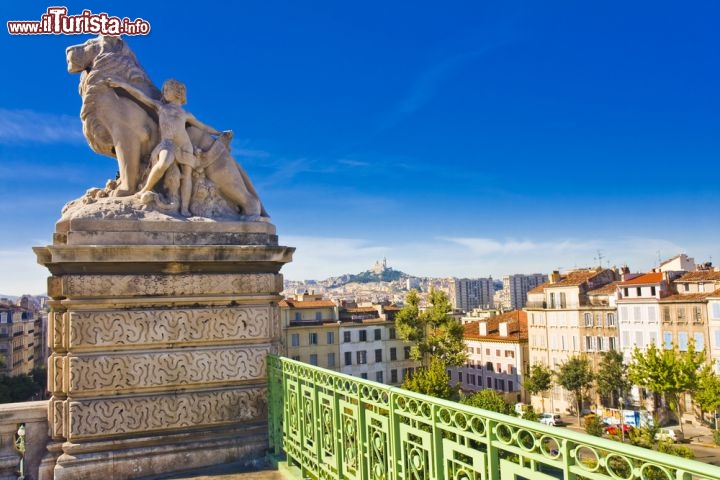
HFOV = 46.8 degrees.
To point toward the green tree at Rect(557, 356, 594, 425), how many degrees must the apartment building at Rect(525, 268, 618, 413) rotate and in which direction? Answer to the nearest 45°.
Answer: approximately 45° to its left

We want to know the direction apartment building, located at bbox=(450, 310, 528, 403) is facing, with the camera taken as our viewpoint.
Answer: facing the viewer and to the left of the viewer

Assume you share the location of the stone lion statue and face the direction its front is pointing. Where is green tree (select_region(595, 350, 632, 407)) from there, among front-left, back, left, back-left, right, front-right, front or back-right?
back-right

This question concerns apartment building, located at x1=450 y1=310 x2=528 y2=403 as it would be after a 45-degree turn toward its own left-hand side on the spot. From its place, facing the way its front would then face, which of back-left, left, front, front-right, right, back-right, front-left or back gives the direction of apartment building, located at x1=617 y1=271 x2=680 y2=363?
front-left

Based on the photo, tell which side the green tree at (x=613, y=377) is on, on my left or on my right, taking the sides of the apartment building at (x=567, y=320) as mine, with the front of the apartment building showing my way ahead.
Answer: on my left

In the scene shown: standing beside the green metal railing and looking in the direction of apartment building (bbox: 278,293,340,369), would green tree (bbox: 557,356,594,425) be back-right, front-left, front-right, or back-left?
front-right

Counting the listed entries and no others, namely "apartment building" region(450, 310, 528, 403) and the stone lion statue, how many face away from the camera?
0

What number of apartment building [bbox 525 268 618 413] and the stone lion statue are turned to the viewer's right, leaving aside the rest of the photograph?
0

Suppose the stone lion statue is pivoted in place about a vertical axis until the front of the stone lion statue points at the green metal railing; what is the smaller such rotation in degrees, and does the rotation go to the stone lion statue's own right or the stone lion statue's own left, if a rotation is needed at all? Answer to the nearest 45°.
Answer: approximately 135° to the stone lion statue's own left

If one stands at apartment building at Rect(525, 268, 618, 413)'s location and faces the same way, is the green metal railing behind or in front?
in front

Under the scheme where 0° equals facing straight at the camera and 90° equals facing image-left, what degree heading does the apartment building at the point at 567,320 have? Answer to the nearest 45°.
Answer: approximately 45°

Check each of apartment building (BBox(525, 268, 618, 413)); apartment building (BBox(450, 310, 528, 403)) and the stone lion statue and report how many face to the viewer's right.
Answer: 0

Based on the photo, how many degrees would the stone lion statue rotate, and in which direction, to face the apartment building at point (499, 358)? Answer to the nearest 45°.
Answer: approximately 135° to its right

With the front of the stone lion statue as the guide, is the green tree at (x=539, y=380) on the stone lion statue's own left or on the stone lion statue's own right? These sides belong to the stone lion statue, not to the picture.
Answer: on the stone lion statue's own right

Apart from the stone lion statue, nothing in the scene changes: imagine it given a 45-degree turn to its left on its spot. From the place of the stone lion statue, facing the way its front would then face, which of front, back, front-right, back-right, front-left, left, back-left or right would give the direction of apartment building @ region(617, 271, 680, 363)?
back

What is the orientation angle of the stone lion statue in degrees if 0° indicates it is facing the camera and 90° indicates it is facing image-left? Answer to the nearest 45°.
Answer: approximately 90°
